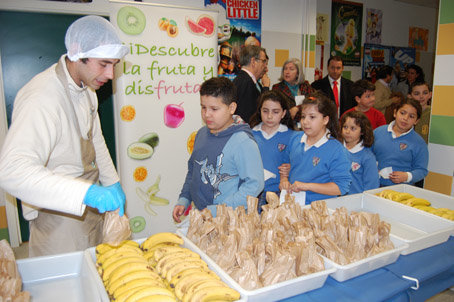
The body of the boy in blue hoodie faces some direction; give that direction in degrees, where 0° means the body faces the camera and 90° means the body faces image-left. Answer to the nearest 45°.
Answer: approximately 45°

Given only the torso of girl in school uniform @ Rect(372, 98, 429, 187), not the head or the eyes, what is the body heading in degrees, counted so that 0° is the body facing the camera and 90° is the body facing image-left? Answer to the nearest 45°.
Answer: approximately 45°

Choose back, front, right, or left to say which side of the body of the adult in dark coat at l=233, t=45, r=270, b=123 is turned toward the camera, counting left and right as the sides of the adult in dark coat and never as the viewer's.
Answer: right

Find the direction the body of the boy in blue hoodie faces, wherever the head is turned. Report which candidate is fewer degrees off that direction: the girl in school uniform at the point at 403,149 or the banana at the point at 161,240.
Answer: the banana

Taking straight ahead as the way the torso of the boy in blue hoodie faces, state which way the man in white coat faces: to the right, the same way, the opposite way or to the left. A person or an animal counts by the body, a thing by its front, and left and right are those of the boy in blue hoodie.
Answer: to the left

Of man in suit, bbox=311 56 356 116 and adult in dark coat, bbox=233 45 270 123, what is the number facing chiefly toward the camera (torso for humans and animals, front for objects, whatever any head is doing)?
1

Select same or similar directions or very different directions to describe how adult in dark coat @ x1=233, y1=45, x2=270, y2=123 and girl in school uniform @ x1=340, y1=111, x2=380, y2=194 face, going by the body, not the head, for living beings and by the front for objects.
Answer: very different directions

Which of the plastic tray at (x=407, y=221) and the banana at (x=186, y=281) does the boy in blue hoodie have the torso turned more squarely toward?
the banana
